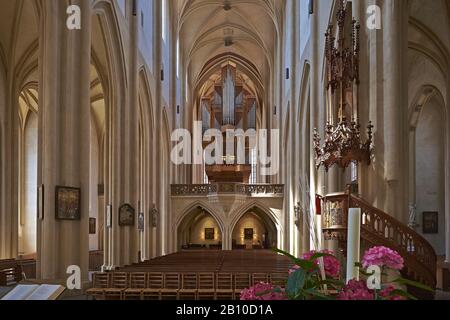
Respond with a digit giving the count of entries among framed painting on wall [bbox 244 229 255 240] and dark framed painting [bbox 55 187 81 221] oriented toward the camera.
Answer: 2

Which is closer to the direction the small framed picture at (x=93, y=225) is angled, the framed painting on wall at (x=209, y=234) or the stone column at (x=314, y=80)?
the stone column

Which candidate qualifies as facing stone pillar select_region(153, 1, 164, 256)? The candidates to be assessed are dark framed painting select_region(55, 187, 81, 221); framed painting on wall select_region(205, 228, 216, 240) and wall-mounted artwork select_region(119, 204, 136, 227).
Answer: framed painting on wall select_region(205, 228, 216, 240)

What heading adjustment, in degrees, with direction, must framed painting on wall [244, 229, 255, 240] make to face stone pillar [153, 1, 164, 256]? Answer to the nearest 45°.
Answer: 0° — it already faces it

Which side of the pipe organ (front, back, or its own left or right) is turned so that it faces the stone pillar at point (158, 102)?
front
